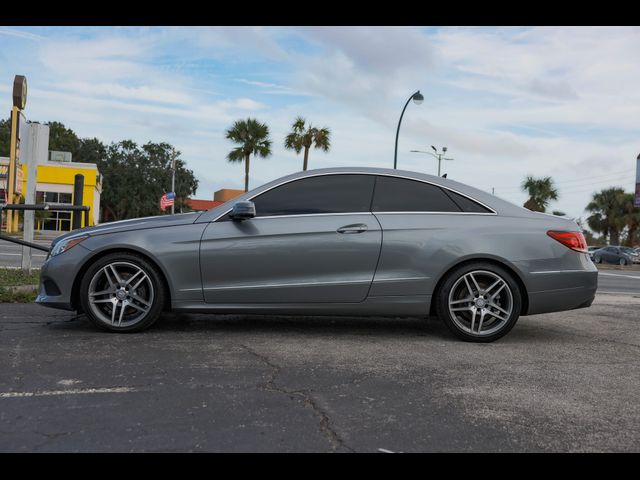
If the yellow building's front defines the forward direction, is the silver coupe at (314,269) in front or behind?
in front

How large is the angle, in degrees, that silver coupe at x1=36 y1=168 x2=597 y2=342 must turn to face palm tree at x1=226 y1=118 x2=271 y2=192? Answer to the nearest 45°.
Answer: approximately 90° to its right

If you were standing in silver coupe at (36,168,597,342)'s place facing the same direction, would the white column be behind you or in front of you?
in front

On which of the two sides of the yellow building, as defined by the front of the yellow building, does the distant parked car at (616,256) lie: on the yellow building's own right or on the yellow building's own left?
on the yellow building's own left

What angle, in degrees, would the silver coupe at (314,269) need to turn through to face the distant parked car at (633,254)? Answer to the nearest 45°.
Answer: approximately 135° to its right

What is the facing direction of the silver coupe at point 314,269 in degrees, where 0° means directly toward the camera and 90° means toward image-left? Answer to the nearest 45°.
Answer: approximately 90°

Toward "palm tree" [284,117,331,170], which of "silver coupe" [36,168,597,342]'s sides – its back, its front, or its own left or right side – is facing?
right

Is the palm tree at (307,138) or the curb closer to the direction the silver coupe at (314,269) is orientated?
the curb

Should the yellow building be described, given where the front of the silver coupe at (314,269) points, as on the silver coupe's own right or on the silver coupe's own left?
on the silver coupe's own right

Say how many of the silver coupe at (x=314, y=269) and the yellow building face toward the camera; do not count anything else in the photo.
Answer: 1

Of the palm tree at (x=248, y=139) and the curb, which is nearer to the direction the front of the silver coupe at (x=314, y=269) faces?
the curb

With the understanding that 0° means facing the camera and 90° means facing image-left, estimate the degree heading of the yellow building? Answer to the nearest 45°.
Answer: approximately 0°
